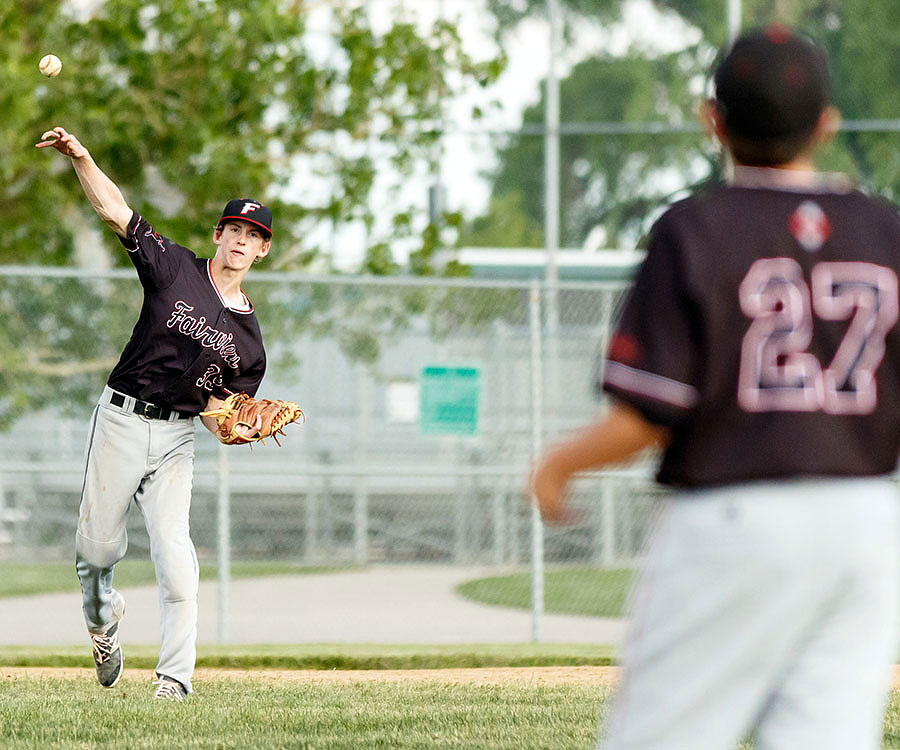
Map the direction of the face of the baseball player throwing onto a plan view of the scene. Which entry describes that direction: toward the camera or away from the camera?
toward the camera

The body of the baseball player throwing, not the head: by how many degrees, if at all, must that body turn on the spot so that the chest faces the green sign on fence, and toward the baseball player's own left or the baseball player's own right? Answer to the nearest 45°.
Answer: approximately 135° to the baseball player's own left

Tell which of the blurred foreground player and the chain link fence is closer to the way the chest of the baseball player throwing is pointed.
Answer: the blurred foreground player

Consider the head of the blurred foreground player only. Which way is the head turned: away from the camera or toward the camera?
away from the camera

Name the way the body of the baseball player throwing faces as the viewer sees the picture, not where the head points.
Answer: toward the camera

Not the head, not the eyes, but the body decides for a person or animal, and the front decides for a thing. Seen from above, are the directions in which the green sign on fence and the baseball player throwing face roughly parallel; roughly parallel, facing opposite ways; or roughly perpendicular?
roughly parallel

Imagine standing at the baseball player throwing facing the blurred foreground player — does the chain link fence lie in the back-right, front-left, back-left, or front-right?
back-left

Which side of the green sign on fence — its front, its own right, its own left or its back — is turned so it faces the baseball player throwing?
front

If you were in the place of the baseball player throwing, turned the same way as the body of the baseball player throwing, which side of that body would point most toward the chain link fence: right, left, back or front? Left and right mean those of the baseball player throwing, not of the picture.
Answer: back

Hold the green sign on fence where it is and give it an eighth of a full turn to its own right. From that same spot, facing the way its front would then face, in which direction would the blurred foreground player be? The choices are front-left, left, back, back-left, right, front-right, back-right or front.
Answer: front-left

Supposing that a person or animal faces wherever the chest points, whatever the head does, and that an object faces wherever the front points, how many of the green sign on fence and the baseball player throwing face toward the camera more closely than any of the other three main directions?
2

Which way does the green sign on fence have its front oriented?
toward the camera
